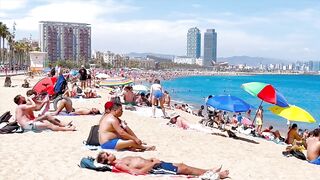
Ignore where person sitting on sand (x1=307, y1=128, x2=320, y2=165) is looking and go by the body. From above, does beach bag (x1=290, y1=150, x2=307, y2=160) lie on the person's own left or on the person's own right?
on the person's own left

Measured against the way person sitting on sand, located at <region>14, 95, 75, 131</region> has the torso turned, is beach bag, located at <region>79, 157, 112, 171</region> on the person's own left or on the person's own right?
on the person's own right

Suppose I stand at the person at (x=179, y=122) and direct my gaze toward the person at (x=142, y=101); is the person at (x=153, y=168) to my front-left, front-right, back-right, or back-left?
back-left

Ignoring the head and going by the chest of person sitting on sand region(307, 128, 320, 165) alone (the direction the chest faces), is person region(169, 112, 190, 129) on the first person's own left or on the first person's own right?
on the first person's own left

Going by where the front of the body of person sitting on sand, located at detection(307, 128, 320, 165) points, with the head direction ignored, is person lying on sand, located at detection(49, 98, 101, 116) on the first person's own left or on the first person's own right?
on the first person's own left

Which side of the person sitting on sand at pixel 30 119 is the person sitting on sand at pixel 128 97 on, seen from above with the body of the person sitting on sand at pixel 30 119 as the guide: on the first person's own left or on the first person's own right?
on the first person's own left

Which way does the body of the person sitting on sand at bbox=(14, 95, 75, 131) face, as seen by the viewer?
to the viewer's right
